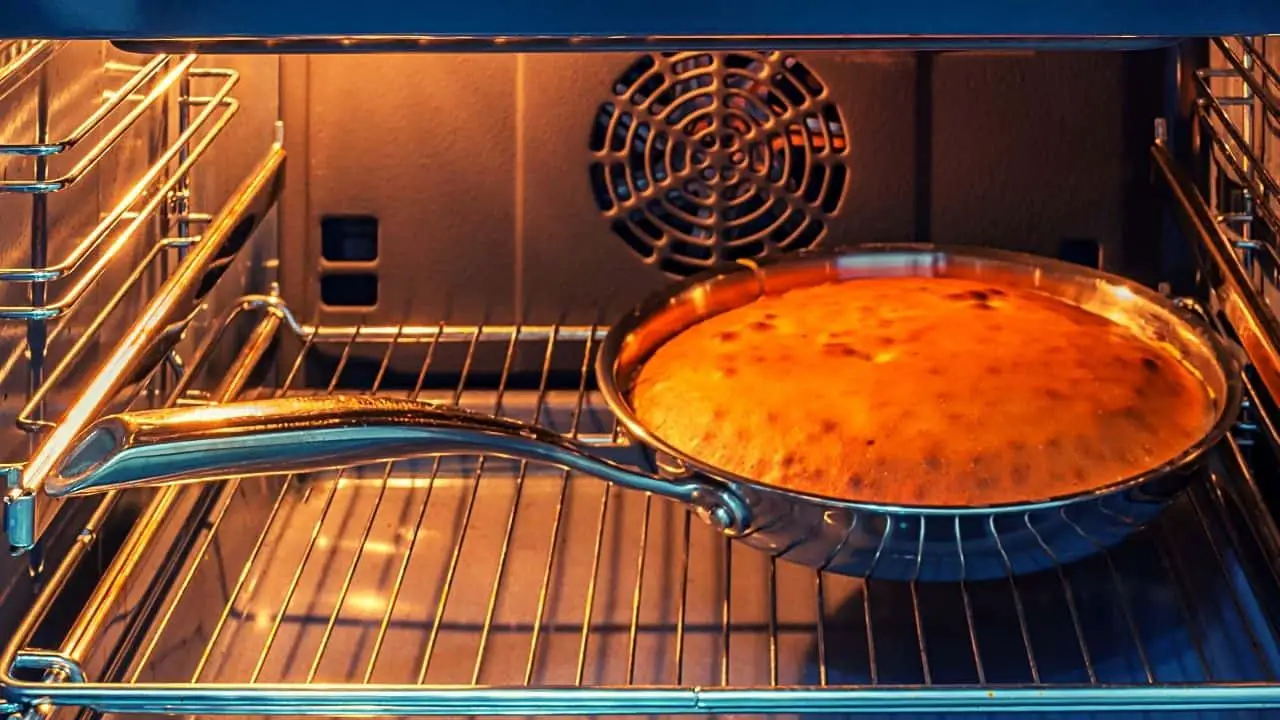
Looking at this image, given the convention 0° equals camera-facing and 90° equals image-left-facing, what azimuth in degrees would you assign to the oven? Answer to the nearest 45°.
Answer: approximately 0°
